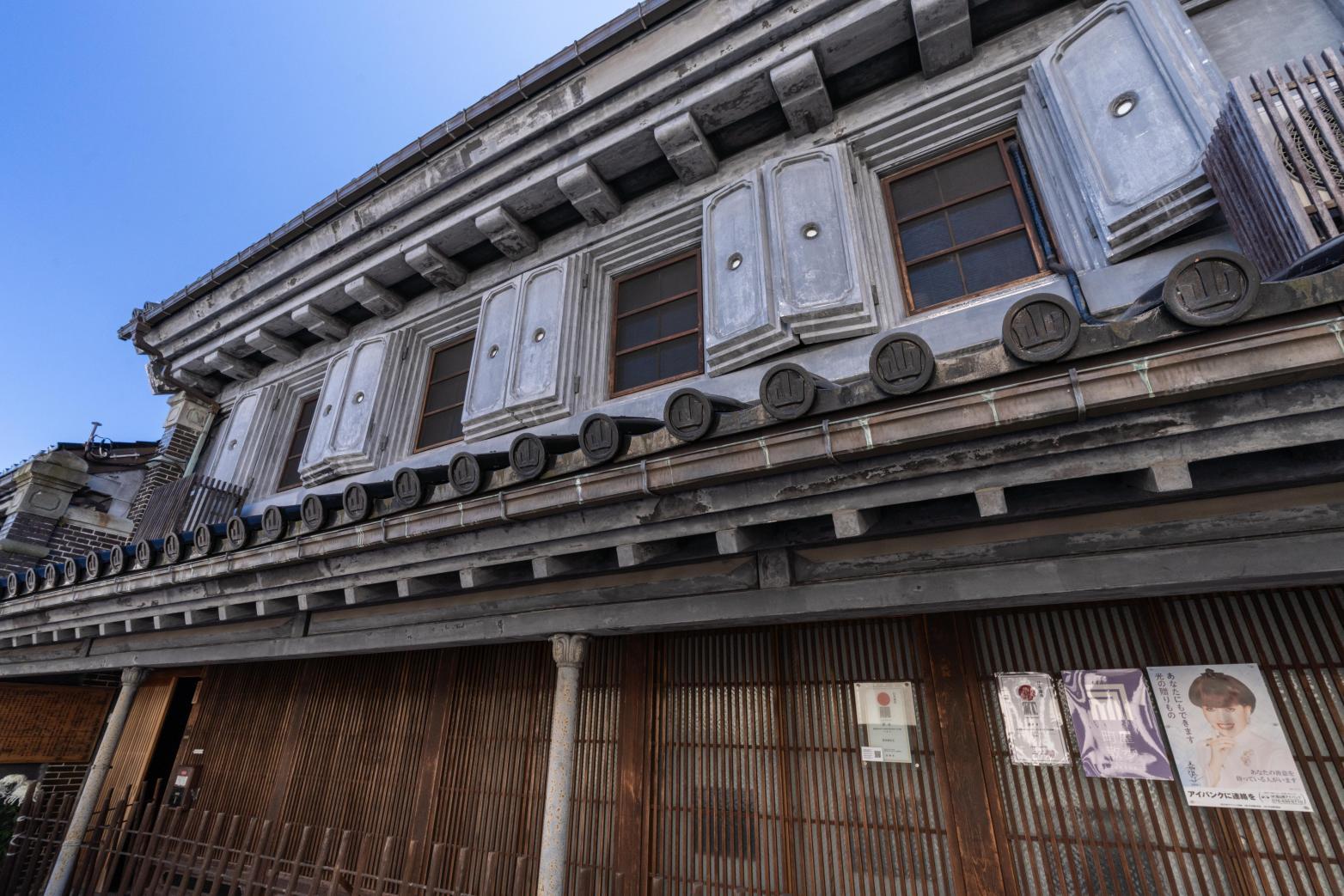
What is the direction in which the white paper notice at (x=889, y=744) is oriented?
toward the camera

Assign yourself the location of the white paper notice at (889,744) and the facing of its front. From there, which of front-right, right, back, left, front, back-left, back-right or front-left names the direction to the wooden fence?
right

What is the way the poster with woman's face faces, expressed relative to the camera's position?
facing the viewer

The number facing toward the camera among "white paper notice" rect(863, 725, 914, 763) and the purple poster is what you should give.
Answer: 2

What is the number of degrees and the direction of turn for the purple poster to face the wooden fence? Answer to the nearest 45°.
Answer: approximately 90° to its right

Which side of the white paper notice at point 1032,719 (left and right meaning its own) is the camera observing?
front

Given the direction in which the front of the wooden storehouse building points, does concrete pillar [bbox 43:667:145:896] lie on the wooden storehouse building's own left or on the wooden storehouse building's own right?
on the wooden storehouse building's own right

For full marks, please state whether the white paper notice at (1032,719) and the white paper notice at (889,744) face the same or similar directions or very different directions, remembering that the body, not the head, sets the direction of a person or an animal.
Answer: same or similar directions
